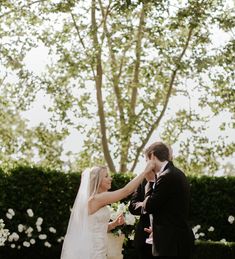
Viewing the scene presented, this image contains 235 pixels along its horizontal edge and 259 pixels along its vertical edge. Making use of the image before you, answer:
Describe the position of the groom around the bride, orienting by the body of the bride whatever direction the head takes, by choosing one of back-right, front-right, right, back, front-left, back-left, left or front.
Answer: front-right

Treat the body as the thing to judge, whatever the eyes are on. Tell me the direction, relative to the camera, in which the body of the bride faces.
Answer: to the viewer's right

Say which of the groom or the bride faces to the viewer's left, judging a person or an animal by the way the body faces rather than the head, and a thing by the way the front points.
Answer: the groom

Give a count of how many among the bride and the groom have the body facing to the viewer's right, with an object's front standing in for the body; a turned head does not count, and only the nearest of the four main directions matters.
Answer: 1

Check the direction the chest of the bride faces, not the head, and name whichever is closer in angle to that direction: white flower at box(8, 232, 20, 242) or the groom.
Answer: the groom

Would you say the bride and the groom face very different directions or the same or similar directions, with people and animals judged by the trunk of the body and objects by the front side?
very different directions

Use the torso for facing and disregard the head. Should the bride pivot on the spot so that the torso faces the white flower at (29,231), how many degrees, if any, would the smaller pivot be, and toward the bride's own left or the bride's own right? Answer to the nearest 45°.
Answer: approximately 90° to the bride's own left

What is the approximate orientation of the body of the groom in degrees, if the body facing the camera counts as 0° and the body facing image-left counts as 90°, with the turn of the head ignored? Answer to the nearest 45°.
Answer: approximately 90°

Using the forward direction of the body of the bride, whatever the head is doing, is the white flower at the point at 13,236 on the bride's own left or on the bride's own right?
on the bride's own left

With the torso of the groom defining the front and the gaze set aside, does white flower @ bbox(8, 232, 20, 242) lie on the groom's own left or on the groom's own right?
on the groom's own right

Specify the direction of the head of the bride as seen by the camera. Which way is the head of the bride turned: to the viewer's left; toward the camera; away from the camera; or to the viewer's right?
to the viewer's right
